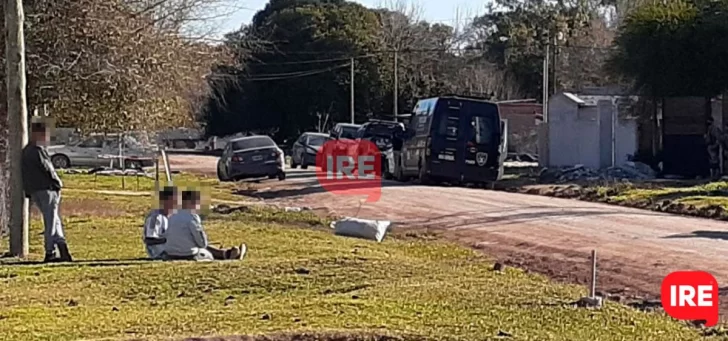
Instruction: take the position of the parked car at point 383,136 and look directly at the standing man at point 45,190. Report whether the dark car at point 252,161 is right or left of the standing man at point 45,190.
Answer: right

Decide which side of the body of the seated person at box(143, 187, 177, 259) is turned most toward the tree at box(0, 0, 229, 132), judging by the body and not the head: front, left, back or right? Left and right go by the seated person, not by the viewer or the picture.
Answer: left

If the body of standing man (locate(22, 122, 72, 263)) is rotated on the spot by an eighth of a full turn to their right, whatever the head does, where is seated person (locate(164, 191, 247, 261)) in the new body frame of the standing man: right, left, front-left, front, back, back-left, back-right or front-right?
front

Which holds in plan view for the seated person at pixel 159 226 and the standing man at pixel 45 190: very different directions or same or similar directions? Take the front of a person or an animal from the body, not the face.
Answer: same or similar directions

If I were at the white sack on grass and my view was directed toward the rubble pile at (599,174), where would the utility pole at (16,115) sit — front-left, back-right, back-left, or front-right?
back-left

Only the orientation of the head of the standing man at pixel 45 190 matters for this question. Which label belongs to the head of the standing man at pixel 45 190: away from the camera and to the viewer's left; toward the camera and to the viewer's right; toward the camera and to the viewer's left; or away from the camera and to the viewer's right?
toward the camera and to the viewer's right

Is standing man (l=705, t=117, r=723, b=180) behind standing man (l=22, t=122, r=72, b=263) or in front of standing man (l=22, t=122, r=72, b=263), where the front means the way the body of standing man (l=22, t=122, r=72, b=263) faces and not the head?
in front

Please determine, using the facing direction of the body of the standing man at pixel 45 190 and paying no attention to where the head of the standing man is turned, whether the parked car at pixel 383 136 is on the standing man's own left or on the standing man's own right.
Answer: on the standing man's own left

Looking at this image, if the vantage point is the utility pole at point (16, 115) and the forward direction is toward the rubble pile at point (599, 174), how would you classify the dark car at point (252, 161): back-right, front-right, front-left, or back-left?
front-left

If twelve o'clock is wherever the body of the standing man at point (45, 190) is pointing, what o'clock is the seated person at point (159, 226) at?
The seated person is roughly at 1 o'clock from the standing man.

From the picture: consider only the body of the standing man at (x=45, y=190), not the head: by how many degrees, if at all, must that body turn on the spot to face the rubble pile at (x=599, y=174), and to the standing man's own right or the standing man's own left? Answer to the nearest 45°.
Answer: approximately 45° to the standing man's own left
